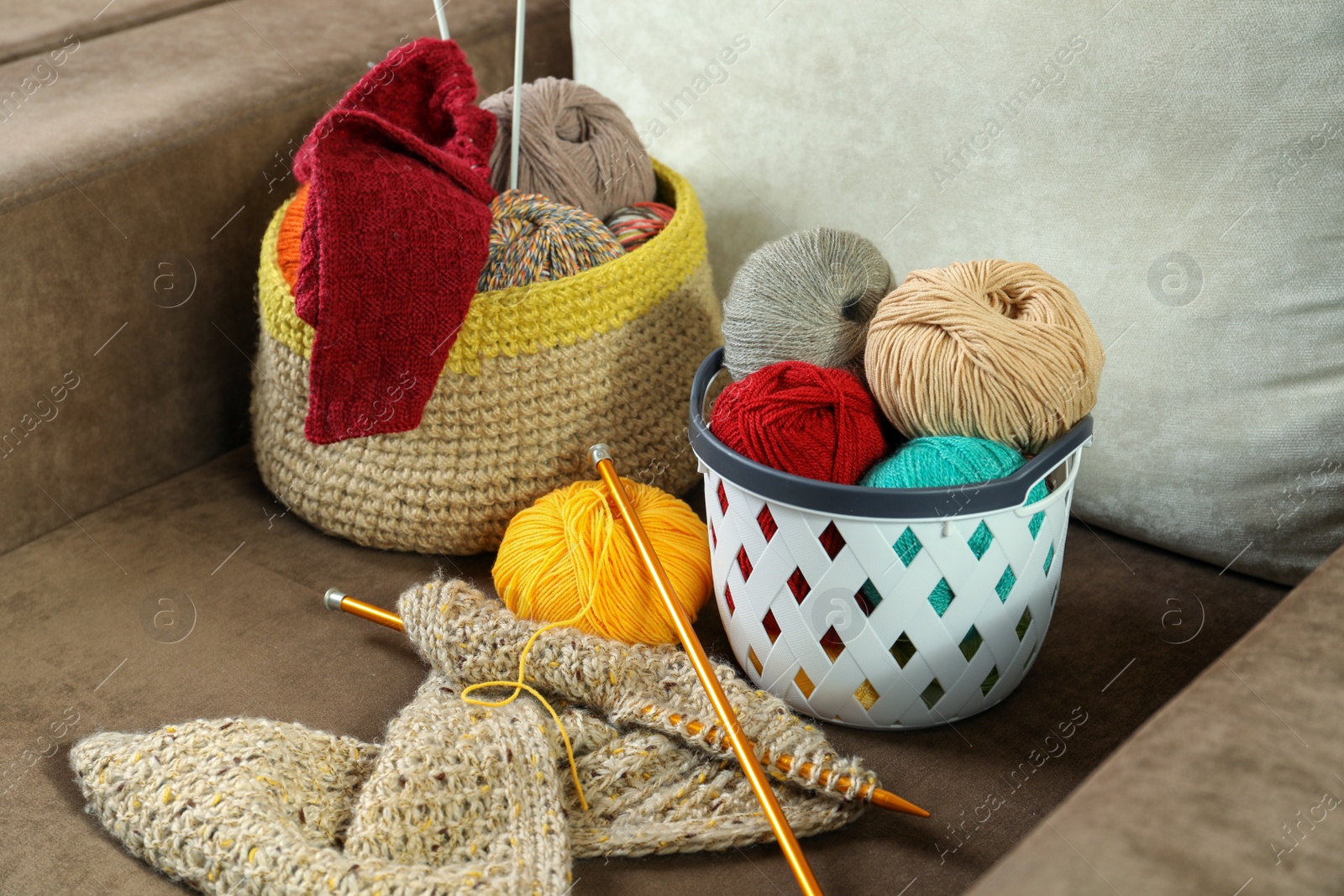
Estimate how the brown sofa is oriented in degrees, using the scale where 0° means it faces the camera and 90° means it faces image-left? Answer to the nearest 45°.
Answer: approximately 45°
